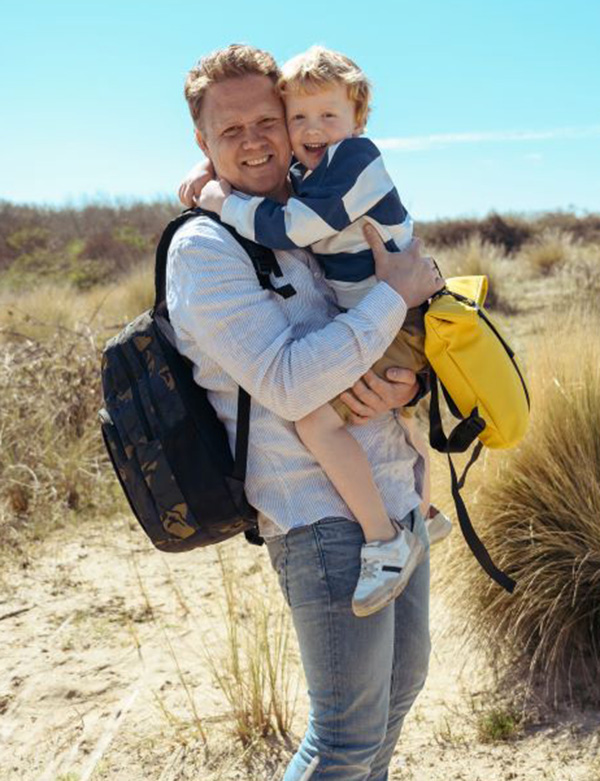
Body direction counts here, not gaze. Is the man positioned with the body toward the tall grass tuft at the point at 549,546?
no

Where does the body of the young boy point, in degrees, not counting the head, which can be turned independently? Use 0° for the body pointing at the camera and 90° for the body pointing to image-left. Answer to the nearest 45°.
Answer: approximately 45°

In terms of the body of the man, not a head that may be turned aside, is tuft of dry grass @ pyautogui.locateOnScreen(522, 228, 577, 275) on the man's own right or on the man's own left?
on the man's own left

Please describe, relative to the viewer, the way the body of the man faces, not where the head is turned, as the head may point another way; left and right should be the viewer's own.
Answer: facing the viewer and to the right of the viewer

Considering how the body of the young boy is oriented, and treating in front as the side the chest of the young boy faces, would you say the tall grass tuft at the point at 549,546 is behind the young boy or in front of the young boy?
behind

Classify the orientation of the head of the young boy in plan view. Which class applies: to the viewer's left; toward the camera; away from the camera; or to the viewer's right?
toward the camera

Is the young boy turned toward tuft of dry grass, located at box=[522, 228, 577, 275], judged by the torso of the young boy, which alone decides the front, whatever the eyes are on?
no
